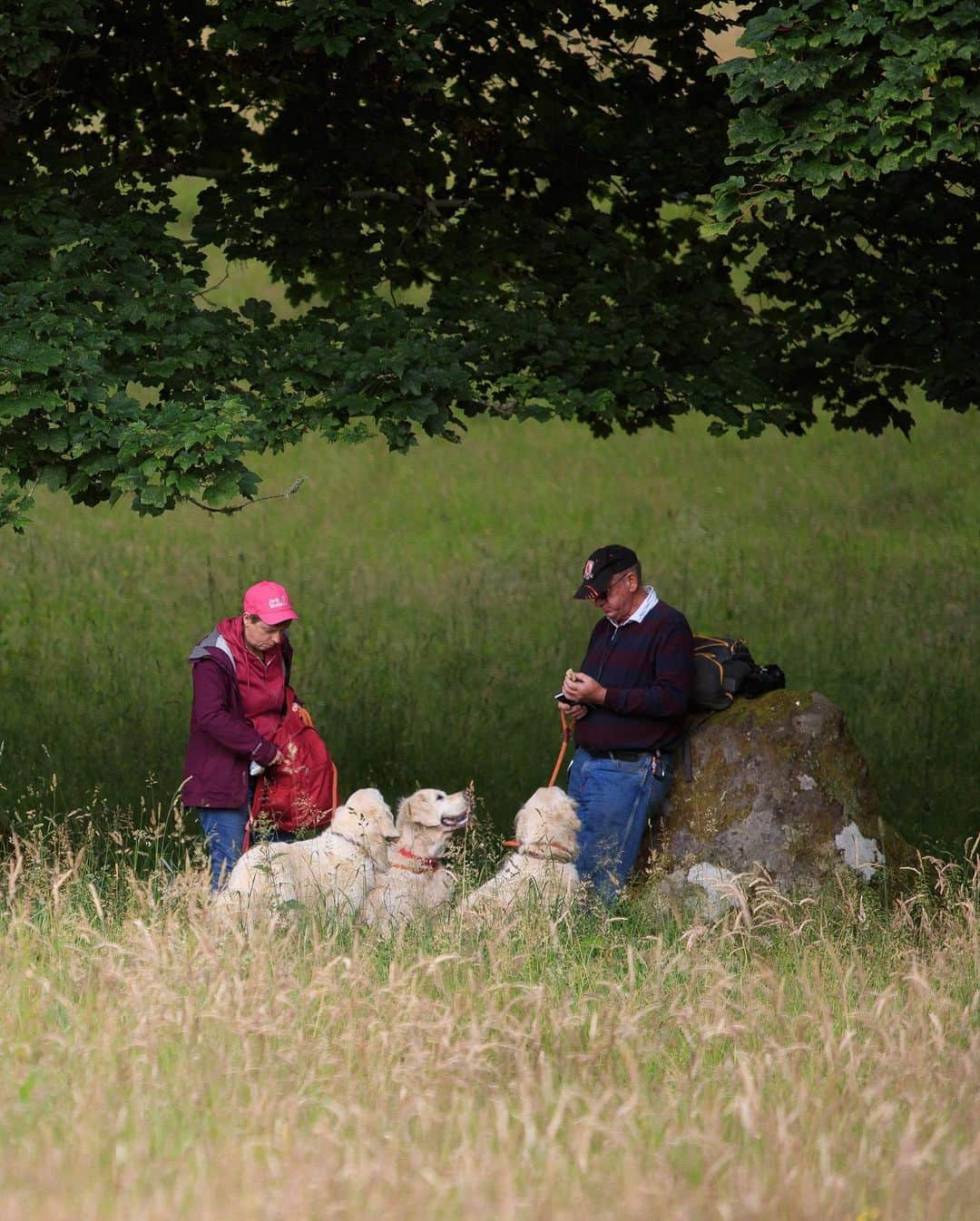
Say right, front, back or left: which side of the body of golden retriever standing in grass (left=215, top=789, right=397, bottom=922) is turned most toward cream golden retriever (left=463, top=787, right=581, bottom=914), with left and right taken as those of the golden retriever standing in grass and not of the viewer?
front

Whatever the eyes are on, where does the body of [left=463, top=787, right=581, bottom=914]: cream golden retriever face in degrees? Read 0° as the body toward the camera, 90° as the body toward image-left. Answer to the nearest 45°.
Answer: approximately 225°

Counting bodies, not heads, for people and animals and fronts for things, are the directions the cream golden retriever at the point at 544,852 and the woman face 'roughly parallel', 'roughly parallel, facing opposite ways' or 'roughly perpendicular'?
roughly perpendicular

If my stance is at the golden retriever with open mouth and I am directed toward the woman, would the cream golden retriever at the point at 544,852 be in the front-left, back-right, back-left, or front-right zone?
back-right

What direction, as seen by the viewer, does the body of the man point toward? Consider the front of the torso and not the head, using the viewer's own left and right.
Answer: facing the viewer and to the left of the viewer

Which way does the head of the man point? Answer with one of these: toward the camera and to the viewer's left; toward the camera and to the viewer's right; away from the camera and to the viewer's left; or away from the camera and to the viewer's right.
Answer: toward the camera and to the viewer's left

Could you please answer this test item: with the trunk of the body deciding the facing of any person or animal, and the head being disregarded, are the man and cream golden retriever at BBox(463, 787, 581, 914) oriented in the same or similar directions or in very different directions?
very different directions

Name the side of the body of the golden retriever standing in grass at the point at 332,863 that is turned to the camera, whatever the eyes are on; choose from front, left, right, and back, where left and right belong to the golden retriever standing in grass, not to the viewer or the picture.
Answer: right

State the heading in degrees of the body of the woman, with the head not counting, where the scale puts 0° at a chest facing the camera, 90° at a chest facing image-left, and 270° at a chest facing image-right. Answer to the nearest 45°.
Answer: approximately 315°

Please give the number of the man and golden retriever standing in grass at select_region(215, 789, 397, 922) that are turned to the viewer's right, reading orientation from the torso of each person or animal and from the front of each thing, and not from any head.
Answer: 1

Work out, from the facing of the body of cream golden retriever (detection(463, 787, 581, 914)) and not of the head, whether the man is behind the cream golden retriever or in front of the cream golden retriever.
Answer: in front

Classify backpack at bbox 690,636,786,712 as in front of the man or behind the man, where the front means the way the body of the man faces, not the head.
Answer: behind

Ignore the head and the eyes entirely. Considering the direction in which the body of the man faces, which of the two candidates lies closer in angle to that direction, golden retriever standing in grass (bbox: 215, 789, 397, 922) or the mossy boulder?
the golden retriever standing in grass

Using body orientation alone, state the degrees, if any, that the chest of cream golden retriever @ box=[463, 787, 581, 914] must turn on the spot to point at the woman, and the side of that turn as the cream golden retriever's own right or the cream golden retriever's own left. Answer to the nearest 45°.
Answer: approximately 135° to the cream golden retriever's own left

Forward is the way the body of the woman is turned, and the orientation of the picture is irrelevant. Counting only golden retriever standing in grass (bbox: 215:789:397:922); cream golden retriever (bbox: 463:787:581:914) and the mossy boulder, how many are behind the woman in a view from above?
0

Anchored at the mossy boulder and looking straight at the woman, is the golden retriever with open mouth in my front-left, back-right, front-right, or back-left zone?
front-left

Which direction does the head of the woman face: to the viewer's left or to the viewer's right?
to the viewer's right
